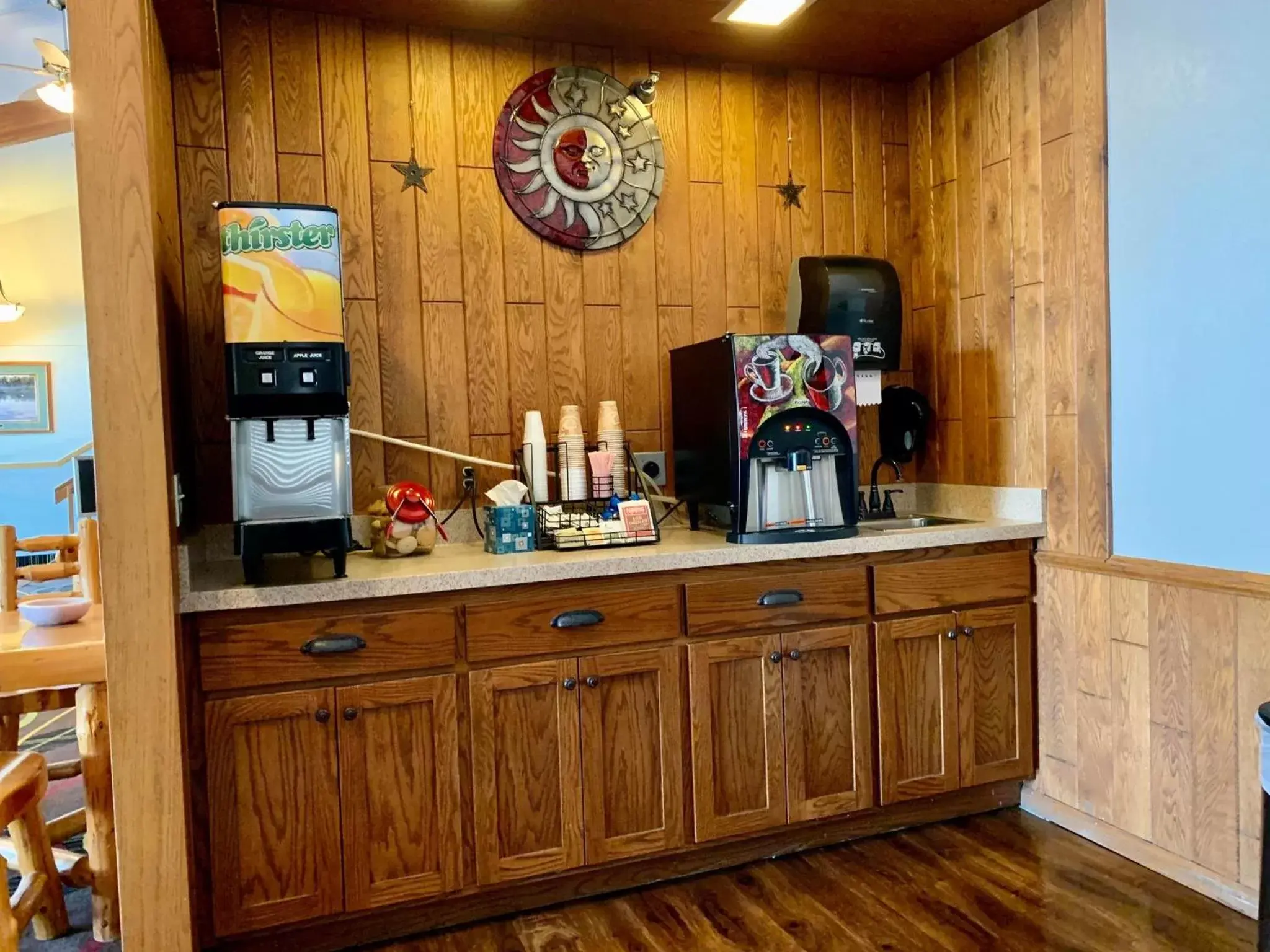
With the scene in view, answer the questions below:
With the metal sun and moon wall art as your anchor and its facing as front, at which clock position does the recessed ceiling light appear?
The recessed ceiling light is roughly at 10 o'clock from the metal sun and moon wall art.

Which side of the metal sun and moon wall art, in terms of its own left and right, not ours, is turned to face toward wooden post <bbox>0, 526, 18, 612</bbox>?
right

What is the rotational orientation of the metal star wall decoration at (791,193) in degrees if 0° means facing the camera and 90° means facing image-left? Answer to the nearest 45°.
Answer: approximately 0°

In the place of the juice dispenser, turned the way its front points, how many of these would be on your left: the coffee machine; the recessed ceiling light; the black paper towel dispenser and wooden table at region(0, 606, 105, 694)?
3

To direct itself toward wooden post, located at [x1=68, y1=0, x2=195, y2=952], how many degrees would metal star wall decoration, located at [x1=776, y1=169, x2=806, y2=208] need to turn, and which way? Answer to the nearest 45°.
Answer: approximately 45° to its right
